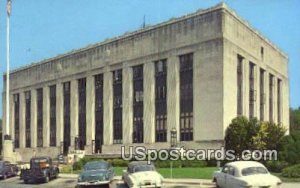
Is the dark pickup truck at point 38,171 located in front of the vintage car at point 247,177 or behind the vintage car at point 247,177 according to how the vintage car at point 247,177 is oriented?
in front

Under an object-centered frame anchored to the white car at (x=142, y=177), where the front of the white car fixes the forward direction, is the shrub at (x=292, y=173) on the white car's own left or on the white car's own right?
on the white car's own right

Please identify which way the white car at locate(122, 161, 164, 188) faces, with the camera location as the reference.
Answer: facing away from the viewer and to the left of the viewer

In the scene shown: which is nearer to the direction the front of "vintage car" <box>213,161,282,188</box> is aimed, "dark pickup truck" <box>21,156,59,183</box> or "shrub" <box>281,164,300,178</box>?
the dark pickup truck

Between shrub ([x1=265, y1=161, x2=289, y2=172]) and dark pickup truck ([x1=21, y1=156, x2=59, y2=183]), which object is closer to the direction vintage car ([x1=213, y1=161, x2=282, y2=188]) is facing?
the dark pickup truck

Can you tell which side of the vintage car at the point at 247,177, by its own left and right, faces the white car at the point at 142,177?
left
